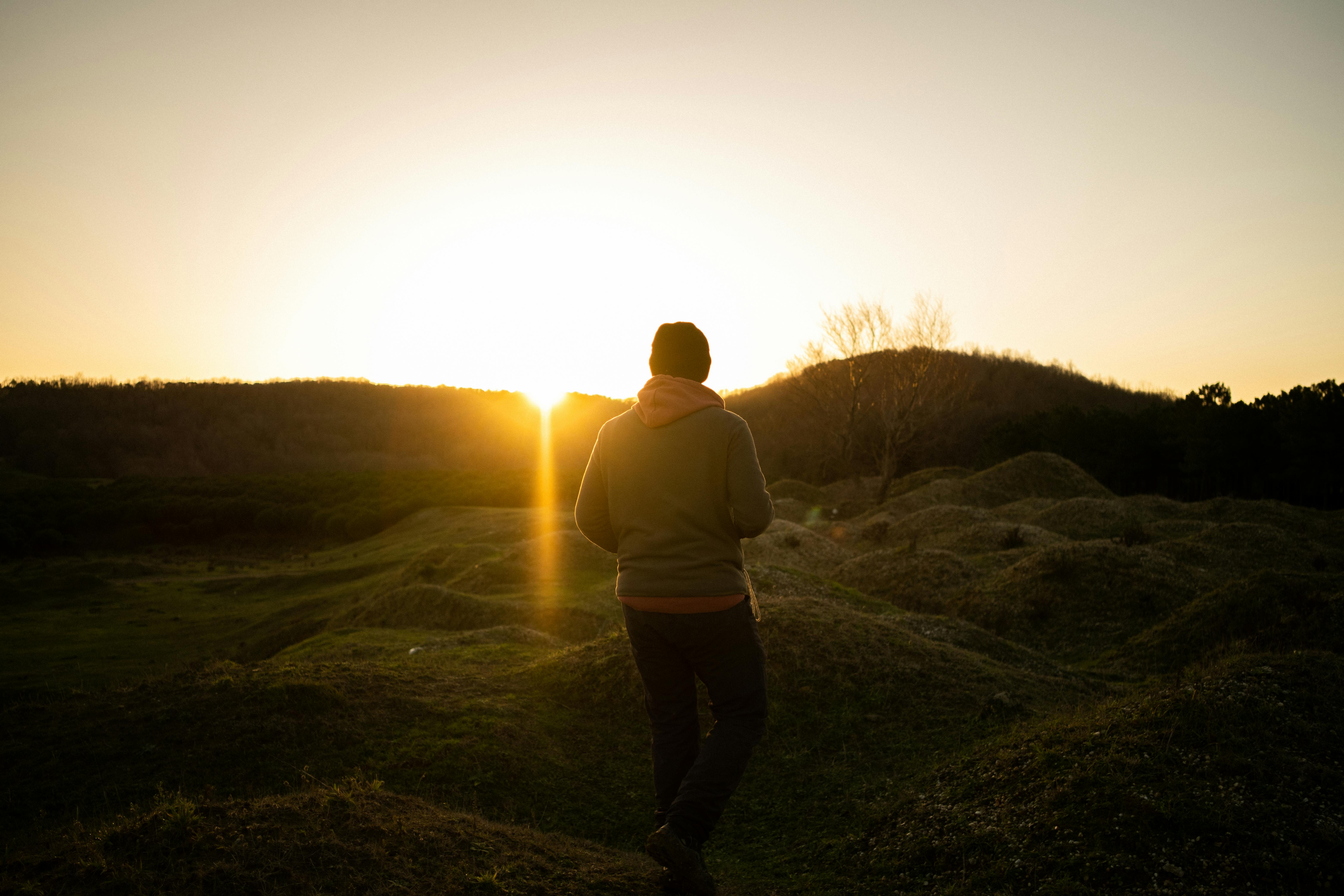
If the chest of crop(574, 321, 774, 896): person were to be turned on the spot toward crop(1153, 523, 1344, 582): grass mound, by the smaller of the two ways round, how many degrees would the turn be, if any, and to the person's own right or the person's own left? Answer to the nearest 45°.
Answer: approximately 45° to the person's own right

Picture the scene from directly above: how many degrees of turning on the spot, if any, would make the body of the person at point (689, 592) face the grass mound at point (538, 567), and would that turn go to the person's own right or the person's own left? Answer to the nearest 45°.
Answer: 0° — they already face it

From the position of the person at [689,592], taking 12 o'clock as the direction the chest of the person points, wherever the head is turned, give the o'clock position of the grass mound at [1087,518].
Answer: The grass mound is roughly at 1 o'clock from the person.

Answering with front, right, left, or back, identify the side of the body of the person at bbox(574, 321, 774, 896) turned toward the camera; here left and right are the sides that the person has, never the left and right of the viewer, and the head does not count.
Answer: back

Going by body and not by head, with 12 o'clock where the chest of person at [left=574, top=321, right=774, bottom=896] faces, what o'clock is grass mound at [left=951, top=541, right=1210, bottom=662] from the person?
The grass mound is roughly at 1 o'clock from the person.

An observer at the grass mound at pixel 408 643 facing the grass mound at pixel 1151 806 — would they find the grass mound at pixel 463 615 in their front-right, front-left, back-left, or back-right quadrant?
back-left

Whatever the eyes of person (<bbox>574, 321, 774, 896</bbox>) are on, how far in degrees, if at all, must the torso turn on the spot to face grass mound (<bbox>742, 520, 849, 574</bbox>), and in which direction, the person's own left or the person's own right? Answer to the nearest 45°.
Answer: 0° — they already face it

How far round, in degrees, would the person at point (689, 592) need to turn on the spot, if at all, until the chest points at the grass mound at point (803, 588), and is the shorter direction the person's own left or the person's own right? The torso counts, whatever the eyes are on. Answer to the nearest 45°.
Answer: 0° — they already face it
